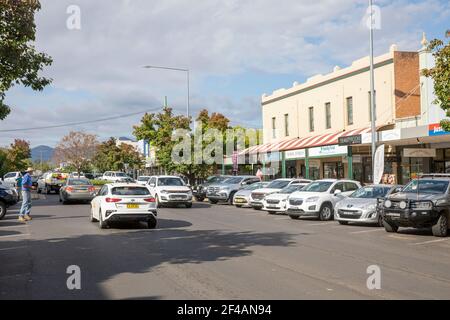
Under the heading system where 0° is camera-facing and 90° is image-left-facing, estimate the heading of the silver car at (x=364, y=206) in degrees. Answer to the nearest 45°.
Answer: approximately 45°

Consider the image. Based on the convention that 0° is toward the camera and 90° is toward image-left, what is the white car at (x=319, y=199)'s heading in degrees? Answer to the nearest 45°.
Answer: approximately 45°

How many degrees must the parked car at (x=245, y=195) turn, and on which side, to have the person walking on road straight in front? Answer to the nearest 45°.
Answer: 0° — it already faces them

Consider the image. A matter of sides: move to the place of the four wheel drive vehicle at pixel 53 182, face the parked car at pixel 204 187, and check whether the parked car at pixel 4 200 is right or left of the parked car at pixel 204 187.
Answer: right

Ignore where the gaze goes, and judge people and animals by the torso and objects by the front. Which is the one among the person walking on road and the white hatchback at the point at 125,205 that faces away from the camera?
the white hatchback

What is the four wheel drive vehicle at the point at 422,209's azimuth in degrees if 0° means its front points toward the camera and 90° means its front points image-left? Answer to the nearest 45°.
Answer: approximately 45°

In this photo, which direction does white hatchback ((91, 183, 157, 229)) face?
away from the camera

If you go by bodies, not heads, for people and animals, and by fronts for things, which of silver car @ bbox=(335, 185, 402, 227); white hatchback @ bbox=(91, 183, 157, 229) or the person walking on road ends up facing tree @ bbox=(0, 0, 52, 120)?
the silver car

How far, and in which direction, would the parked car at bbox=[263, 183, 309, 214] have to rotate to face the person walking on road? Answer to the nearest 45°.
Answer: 0° — it already faces them
